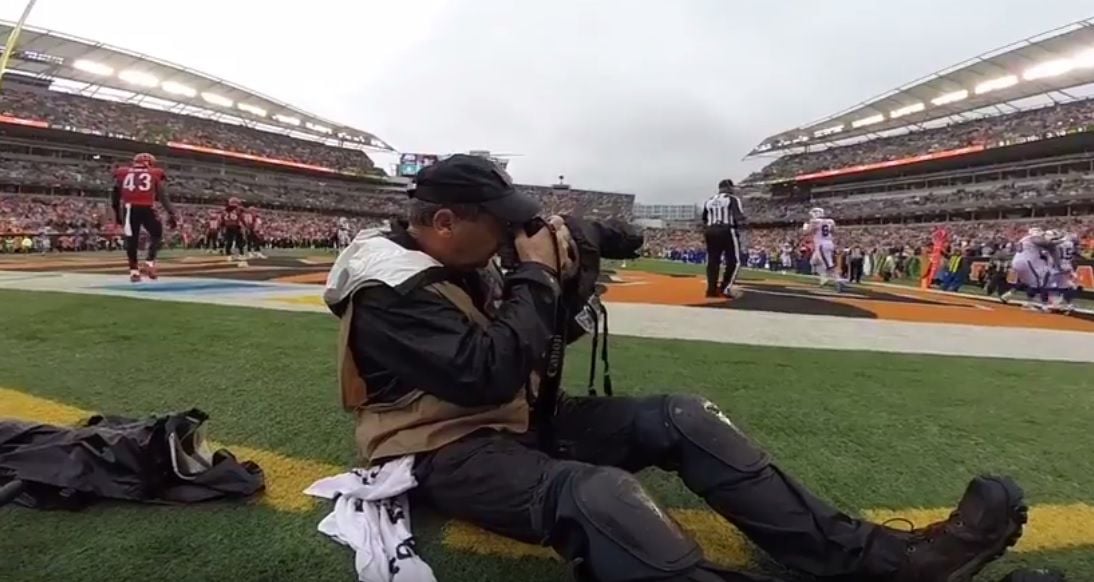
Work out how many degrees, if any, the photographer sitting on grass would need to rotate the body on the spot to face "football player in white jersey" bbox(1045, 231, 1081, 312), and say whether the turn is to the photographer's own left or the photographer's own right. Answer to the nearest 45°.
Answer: approximately 45° to the photographer's own left

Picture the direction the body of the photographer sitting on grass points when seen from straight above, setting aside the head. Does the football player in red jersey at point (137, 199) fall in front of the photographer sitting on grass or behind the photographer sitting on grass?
behind

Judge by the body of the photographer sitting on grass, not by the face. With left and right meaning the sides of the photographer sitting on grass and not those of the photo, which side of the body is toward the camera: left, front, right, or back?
right

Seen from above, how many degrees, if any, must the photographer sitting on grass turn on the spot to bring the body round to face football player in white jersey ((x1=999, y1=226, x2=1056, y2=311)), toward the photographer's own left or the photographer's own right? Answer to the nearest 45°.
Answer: approximately 45° to the photographer's own left
